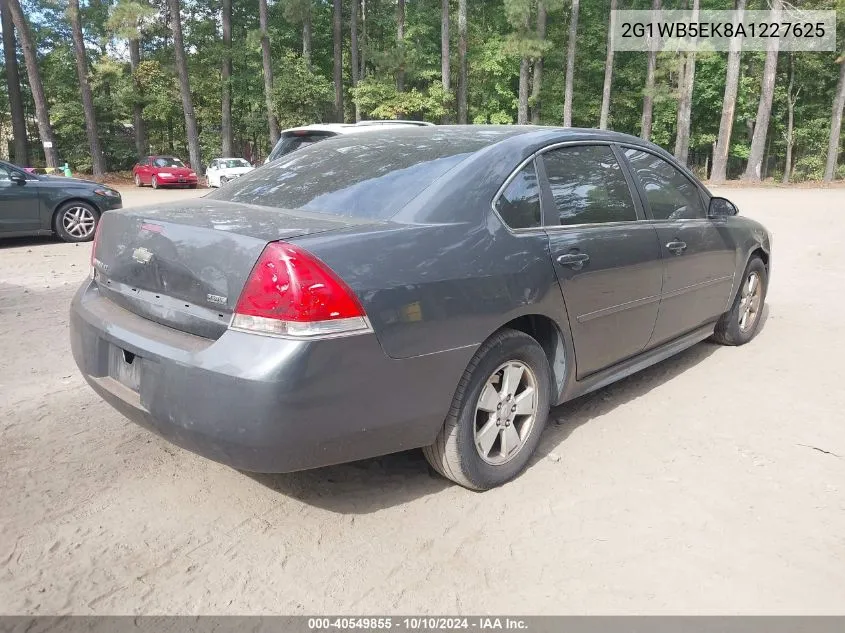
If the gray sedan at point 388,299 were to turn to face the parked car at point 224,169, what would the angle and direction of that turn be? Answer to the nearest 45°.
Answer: approximately 45° to its left

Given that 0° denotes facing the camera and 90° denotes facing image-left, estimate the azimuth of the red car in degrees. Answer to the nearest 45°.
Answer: approximately 315°

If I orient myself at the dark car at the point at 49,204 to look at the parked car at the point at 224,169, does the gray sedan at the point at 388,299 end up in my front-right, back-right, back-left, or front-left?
back-right

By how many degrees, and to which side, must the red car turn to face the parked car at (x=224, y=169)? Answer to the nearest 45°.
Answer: approximately 45° to its left

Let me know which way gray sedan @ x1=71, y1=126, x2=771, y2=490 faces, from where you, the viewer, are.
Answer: facing away from the viewer and to the right of the viewer

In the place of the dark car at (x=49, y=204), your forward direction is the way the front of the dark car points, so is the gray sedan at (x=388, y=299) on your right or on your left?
on your right

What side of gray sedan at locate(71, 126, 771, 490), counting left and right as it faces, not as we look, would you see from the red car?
left

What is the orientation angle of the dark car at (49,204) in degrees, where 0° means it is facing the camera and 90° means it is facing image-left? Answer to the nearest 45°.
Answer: approximately 270°

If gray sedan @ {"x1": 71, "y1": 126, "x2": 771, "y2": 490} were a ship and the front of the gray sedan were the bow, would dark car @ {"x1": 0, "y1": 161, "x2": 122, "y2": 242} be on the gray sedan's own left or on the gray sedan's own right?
on the gray sedan's own left

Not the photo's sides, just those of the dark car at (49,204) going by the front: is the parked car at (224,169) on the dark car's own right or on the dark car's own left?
on the dark car's own left

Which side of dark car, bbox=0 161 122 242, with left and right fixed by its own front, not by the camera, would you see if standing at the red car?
left

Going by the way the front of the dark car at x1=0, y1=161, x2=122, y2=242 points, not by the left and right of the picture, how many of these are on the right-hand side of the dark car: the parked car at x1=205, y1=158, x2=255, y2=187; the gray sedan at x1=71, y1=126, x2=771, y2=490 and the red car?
1
